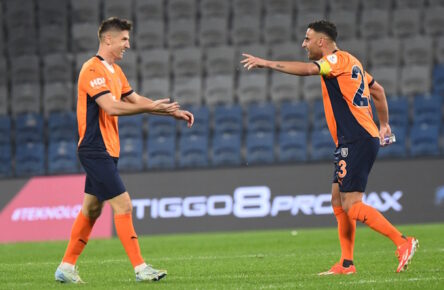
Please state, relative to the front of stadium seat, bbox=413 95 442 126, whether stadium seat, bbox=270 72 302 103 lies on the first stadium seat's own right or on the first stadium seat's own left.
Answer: on the first stadium seat's own right

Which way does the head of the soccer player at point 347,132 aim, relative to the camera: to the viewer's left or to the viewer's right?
to the viewer's left

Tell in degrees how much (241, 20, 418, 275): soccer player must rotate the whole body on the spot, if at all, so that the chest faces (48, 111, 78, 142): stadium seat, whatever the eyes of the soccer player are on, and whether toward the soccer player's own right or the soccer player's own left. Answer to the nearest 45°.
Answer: approximately 45° to the soccer player's own right

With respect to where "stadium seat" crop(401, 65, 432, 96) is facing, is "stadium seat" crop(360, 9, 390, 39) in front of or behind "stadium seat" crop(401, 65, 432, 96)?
behind

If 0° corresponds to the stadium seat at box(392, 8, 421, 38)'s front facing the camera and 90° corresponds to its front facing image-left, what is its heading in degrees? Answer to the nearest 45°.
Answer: approximately 0°

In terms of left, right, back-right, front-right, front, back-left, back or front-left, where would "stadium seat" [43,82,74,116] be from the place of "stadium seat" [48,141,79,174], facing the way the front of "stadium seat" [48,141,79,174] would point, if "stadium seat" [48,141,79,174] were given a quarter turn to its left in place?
left

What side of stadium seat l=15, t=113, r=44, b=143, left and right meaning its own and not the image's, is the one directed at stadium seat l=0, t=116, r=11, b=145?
right

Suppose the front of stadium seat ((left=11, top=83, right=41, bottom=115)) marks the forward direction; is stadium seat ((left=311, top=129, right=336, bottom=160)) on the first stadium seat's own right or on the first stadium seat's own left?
on the first stadium seat's own left
